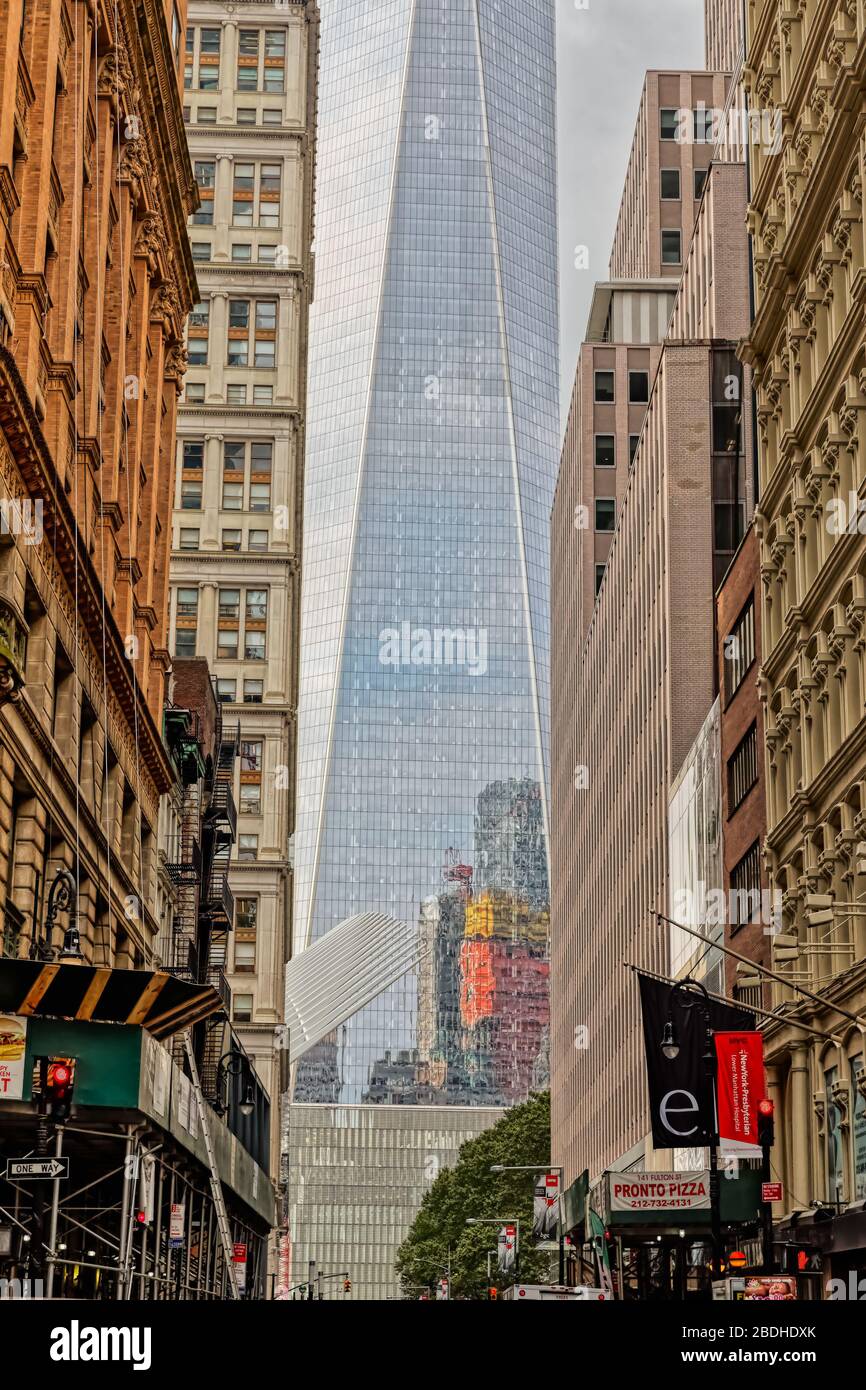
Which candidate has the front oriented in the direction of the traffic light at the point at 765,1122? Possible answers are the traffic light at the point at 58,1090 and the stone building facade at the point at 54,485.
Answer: the stone building facade

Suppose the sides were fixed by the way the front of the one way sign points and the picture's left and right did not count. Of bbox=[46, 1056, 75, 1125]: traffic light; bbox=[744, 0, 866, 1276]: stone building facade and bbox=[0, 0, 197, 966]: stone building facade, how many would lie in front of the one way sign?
0

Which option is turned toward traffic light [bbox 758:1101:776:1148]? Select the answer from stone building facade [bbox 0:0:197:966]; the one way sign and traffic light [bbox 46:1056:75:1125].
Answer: the stone building facade

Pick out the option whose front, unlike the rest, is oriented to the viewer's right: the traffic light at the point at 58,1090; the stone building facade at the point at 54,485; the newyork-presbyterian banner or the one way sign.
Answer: the stone building facade

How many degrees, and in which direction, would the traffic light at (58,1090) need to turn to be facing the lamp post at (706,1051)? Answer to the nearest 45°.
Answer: approximately 135° to its left

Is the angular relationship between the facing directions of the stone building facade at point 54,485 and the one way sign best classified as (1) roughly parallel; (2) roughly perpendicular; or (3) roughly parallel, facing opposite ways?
roughly perpendicular

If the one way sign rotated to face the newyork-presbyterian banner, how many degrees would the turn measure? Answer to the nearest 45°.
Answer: approximately 135° to its left

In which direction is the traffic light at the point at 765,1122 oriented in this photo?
toward the camera

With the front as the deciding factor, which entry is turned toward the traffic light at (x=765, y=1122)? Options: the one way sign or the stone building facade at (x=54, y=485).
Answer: the stone building facade

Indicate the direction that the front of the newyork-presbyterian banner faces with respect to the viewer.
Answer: facing the viewer

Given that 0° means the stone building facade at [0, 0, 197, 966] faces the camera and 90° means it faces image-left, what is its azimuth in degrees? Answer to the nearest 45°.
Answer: approximately 270°

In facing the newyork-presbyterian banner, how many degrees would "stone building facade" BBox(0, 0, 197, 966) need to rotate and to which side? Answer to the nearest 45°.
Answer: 0° — it already faces it
